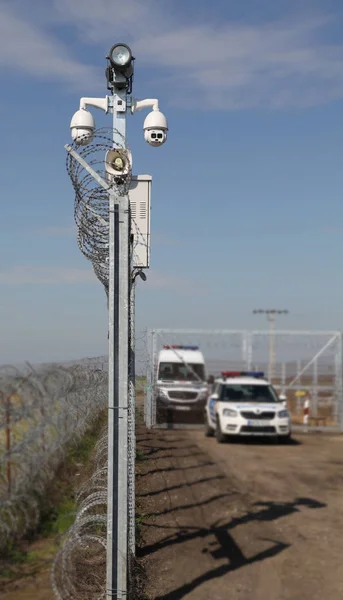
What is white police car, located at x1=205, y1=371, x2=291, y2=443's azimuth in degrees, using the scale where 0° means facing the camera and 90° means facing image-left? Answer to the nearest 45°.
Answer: approximately 0°

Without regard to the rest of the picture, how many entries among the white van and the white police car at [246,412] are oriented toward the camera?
2

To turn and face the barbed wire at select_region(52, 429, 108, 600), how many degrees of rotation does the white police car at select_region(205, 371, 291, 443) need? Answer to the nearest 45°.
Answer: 0° — it already faces it

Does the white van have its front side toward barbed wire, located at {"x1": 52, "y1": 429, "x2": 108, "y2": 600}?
yes

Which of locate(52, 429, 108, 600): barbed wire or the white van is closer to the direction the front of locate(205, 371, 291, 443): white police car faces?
the barbed wire

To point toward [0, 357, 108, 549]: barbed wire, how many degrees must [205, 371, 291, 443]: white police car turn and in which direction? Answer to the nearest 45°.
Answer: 0° — it already faces it
